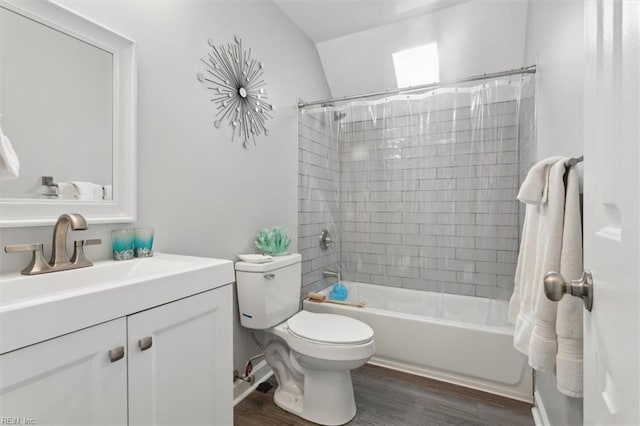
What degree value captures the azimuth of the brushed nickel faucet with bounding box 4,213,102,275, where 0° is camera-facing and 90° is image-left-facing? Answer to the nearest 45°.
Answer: approximately 315°

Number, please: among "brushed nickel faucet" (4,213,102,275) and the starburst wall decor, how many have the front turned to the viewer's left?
0

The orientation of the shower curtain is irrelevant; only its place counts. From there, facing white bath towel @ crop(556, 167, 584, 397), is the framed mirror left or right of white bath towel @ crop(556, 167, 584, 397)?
right

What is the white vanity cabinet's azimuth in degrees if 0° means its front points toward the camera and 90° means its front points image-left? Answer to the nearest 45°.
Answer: approximately 315°
